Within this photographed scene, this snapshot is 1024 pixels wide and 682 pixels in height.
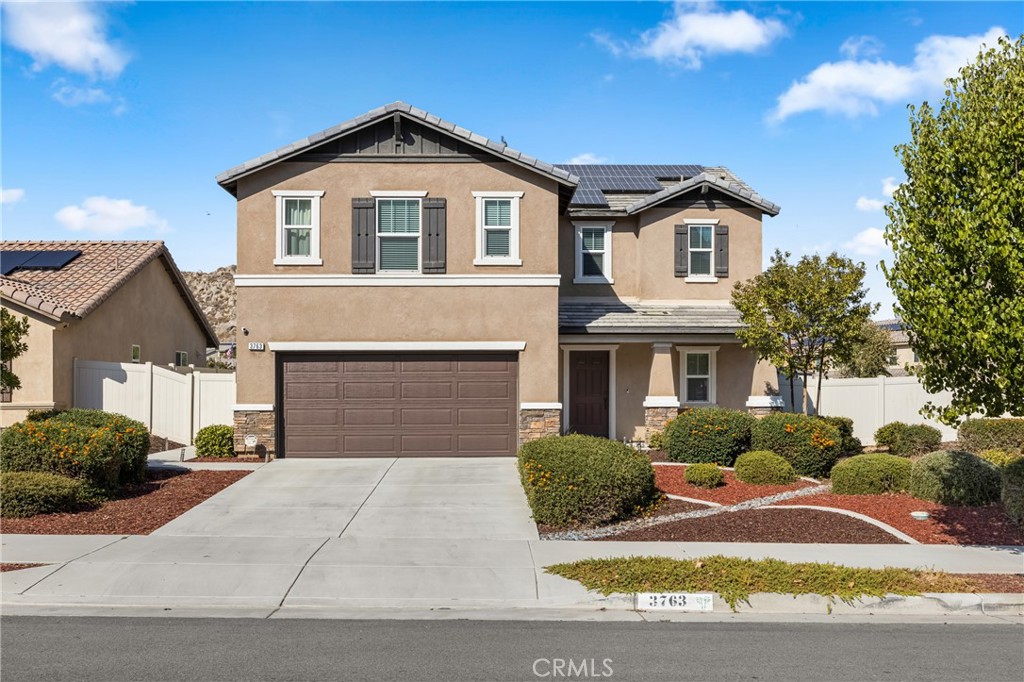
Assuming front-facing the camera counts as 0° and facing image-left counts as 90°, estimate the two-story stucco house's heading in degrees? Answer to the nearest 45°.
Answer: approximately 0°

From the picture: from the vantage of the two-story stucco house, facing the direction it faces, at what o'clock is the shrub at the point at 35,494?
The shrub is roughly at 1 o'clock from the two-story stucco house.

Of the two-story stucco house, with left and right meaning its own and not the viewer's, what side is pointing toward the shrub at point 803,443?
left

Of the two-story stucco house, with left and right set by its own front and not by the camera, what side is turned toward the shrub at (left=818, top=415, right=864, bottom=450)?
left

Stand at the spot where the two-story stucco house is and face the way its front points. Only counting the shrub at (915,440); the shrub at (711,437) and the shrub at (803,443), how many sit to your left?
3

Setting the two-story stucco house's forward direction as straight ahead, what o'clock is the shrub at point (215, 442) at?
The shrub is roughly at 3 o'clock from the two-story stucco house.

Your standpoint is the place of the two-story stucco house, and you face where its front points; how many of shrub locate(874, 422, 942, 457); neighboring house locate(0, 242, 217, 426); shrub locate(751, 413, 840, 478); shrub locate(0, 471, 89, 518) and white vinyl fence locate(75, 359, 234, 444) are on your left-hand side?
2

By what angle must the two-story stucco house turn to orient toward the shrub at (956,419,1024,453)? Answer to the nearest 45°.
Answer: approximately 90° to its left

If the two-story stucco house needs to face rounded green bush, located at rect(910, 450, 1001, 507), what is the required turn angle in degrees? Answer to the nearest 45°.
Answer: approximately 45° to its left

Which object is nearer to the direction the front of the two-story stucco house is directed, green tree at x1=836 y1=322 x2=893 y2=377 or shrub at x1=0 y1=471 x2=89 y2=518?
the shrub

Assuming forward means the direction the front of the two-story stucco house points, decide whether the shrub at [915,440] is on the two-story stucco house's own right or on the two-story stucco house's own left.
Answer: on the two-story stucco house's own left

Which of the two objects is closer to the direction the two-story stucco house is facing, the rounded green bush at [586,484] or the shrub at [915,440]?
the rounded green bush

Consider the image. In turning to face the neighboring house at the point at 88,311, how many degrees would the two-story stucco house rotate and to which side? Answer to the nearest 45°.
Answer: approximately 135° to its right
